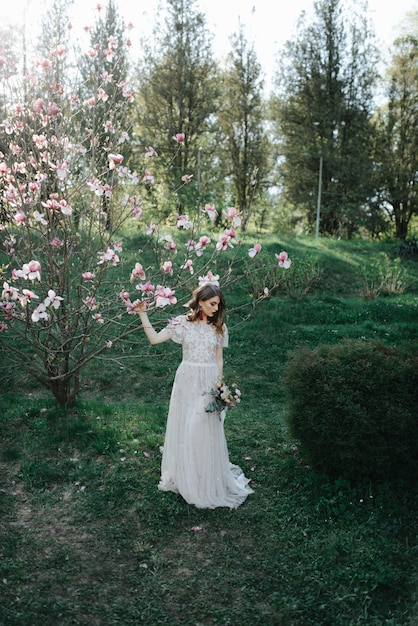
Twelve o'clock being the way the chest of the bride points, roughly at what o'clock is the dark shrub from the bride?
The dark shrub is roughly at 9 o'clock from the bride.

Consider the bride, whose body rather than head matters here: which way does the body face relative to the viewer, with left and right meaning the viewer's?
facing the viewer

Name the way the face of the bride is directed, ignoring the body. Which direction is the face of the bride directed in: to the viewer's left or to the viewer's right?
to the viewer's right
